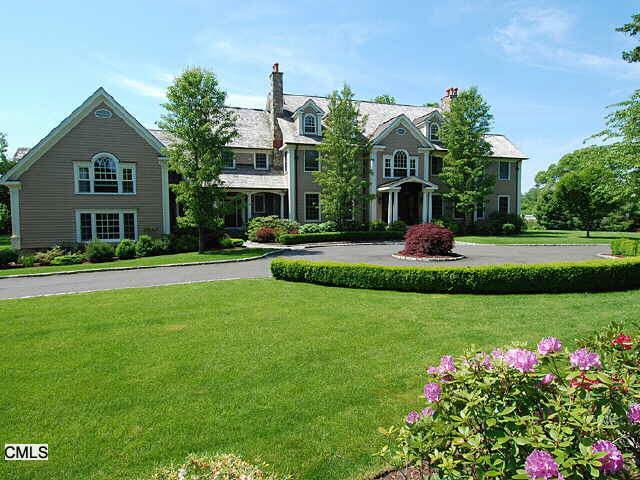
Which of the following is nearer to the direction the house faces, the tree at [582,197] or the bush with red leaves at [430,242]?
the bush with red leaves

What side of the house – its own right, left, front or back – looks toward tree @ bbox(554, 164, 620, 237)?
left

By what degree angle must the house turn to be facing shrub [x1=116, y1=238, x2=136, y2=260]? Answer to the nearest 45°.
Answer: approximately 45° to its right

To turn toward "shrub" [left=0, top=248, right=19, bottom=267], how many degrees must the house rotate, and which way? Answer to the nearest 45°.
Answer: approximately 45° to its right

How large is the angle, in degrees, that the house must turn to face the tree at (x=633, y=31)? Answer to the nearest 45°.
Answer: approximately 45° to its left

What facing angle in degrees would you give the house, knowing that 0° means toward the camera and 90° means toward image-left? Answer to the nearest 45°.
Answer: approximately 0°

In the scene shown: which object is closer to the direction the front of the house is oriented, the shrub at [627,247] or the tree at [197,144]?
the tree

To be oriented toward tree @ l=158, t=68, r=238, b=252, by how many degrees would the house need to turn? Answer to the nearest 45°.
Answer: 0° — it already faces it

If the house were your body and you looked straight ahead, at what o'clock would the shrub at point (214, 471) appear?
The shrub is roughly at 12 o'clock from the house.

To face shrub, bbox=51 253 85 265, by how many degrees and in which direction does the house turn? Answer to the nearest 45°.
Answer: approximately 45° to its right

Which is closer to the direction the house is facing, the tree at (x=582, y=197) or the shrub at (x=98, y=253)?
the shrub
